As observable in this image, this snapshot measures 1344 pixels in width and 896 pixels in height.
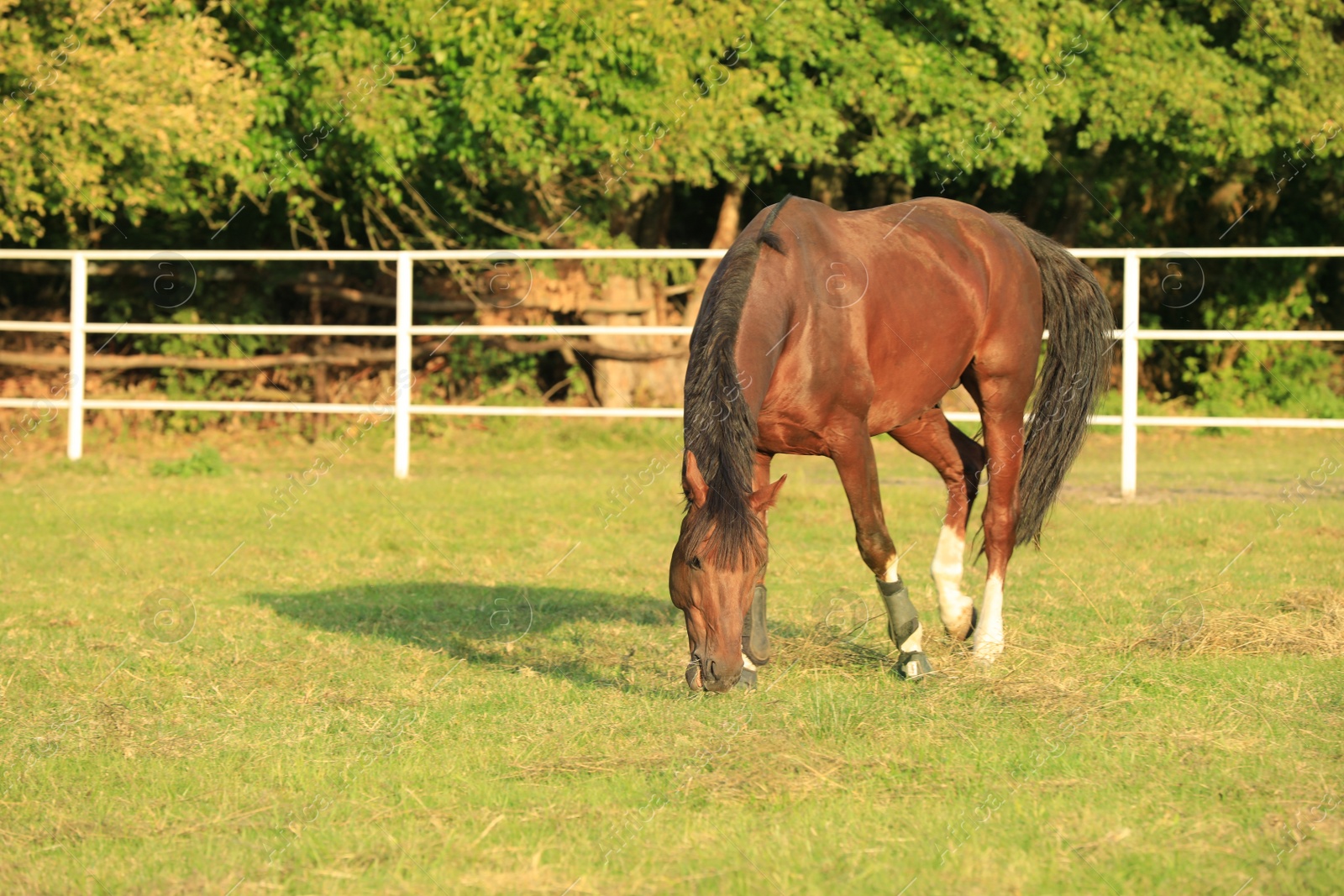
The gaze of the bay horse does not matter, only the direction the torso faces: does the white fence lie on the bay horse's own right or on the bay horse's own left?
on the bay horse's own right

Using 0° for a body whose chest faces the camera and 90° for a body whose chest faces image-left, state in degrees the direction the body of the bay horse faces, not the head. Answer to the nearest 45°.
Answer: approximately 45°
